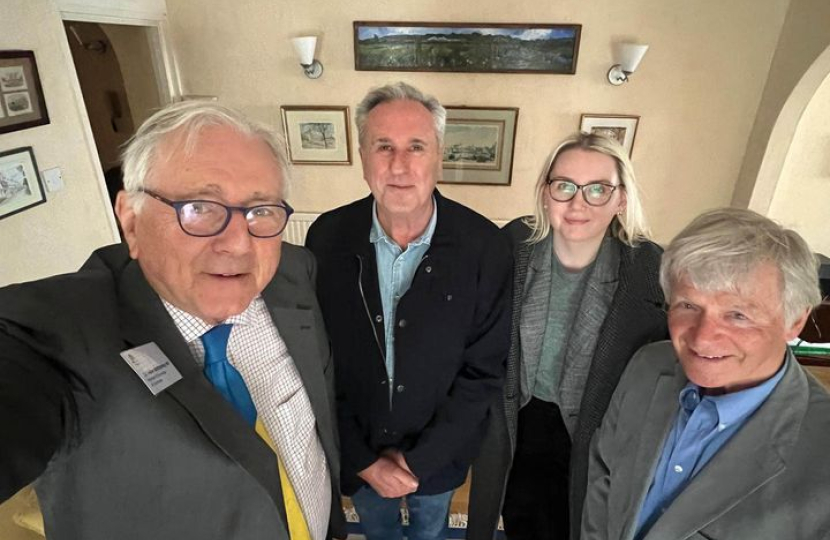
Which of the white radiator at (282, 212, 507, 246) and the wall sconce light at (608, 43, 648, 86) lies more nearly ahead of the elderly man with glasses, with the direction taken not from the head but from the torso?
the wall sconce light

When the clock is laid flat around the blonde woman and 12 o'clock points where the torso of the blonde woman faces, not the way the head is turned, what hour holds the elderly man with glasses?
The elderly man with glasses is roughly at 1 o'clock from the blonde woman.

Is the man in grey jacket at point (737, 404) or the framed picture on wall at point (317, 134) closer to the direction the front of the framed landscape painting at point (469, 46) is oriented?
the man in grey jacket

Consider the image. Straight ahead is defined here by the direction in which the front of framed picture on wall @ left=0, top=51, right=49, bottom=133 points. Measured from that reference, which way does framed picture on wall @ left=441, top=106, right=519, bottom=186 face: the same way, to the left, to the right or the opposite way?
to the right

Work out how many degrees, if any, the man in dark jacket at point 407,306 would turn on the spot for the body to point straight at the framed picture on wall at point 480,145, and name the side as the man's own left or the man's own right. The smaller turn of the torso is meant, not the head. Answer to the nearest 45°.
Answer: approximately 180°

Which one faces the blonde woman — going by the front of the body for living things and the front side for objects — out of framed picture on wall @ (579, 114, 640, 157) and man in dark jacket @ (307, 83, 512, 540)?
the framed picture on wall

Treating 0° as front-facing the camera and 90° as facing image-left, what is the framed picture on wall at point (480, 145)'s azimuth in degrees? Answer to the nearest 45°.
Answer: approximately 0°

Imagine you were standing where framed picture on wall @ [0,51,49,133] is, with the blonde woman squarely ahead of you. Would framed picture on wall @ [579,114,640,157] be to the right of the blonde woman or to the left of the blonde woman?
left

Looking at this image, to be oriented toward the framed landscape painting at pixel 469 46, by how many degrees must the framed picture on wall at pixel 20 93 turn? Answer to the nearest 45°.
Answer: approximately 45° to its left

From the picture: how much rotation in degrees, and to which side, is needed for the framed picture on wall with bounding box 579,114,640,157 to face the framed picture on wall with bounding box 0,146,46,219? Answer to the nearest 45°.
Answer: approximately 45° to its right

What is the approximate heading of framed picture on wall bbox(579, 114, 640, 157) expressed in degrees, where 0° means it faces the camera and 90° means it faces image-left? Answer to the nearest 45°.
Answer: approximately 0°

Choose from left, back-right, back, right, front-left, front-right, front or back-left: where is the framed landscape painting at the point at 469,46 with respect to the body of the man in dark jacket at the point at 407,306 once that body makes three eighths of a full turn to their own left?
front-left
